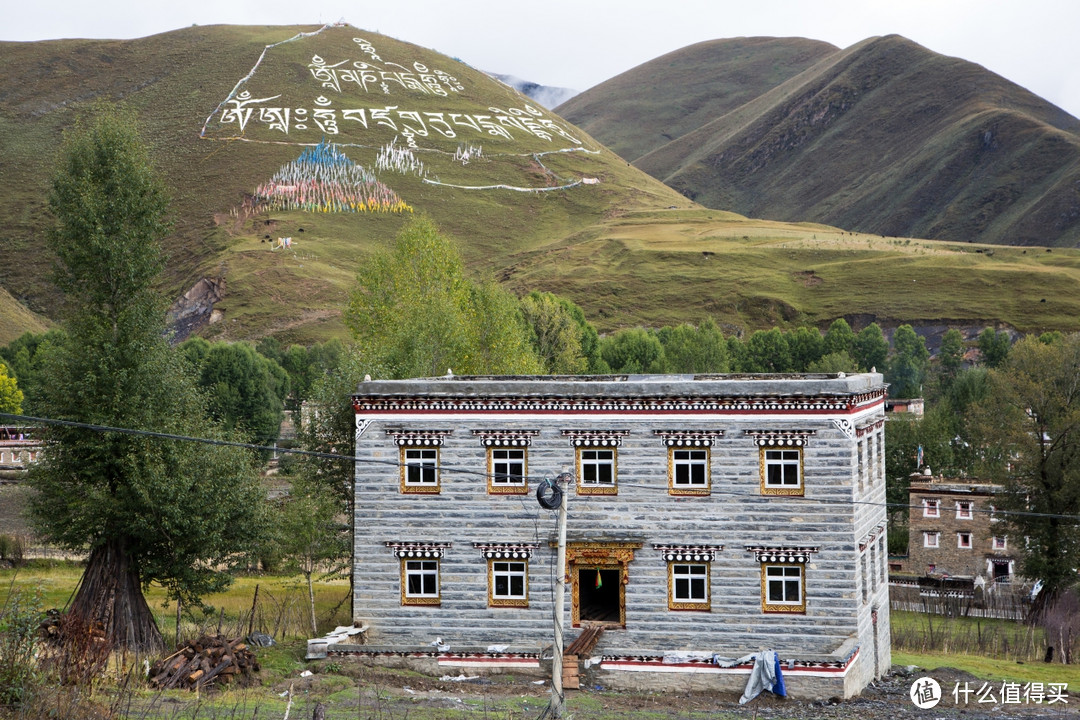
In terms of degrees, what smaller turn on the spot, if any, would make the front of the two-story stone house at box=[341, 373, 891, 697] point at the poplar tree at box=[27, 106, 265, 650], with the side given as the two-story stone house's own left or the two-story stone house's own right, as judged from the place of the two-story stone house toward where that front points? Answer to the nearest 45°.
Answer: approximately 90° to the two-story stone house's own right

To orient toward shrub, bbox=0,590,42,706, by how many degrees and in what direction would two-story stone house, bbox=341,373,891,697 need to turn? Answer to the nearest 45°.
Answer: approximately 45° to its right

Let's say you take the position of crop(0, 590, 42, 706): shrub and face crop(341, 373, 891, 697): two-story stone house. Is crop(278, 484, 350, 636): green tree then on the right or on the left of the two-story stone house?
left

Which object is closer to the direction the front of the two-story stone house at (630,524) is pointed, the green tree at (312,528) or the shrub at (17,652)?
the shrub

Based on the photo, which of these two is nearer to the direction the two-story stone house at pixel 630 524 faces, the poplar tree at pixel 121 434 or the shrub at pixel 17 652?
the shrub

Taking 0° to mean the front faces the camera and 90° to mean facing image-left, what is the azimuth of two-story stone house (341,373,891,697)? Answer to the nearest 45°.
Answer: approximately 0°

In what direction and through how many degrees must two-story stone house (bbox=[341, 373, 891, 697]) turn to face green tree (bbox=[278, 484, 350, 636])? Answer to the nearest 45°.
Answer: approximately 135° to its right
